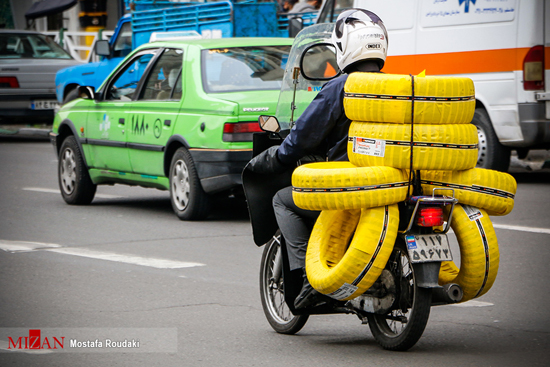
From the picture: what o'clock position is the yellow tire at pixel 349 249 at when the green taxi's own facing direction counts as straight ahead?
The yellow tire is roughly at 7 o'clock from the green taxi.

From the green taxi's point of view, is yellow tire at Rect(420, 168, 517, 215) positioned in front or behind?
behind

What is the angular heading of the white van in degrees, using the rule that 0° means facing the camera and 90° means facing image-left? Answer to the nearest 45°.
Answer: approximately 135°

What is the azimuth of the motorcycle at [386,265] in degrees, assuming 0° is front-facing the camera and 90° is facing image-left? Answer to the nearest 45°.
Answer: approximately 135°

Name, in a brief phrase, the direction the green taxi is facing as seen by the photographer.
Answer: facing away from the viewer and to the left of the viewer

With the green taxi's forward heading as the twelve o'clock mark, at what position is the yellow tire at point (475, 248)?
The yellow tire is roughly at 7 o'clock from the green taxi.

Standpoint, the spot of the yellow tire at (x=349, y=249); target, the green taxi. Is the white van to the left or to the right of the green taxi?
right

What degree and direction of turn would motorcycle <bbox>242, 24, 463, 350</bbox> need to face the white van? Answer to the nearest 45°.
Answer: approximately 45° to its right
